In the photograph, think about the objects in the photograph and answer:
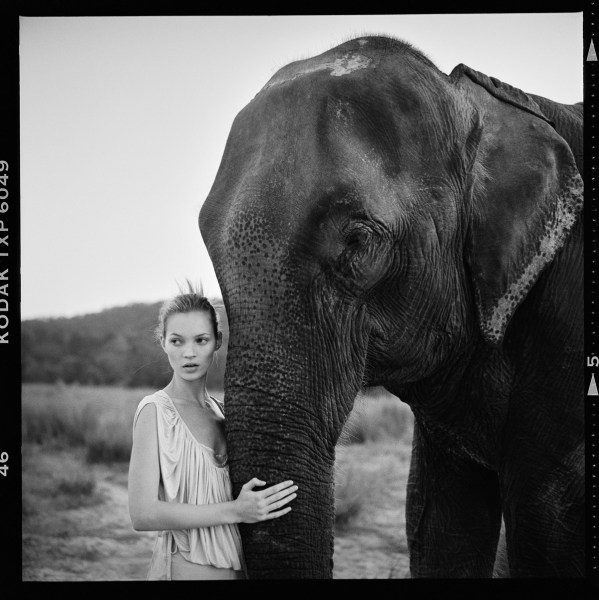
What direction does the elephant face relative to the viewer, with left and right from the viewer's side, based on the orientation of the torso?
facing the viewer and to the left of the viewer

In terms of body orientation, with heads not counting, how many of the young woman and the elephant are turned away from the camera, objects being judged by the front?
0

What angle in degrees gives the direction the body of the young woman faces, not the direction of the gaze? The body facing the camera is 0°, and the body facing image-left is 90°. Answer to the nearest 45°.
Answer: approximately 315°
